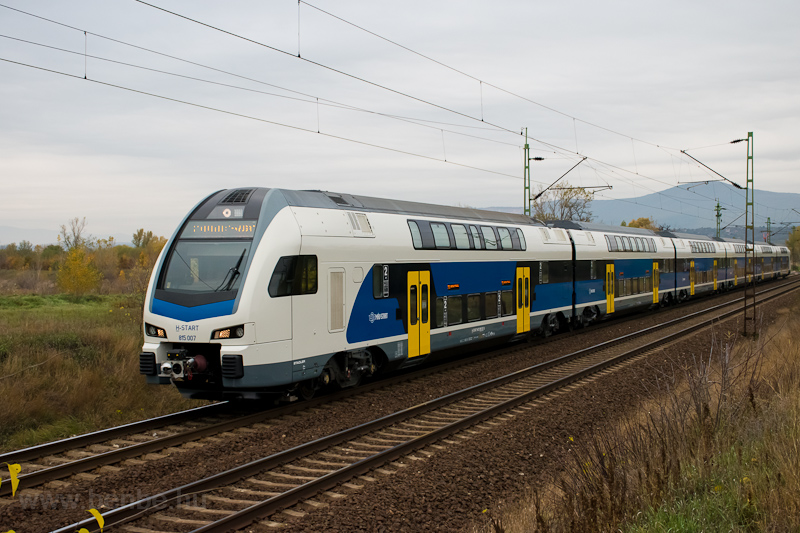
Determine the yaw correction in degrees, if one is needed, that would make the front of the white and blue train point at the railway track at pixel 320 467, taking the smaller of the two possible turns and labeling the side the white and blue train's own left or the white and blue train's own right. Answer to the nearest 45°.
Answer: approximately 45° to the white and blue train's own left

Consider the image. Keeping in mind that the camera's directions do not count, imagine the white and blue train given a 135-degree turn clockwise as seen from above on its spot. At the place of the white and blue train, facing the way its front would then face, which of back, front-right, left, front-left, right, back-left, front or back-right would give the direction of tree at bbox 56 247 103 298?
front-left

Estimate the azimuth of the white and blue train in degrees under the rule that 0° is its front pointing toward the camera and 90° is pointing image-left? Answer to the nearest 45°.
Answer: approximately 45°

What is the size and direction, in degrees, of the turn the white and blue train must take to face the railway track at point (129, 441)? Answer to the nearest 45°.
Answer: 0° — it already faces it
